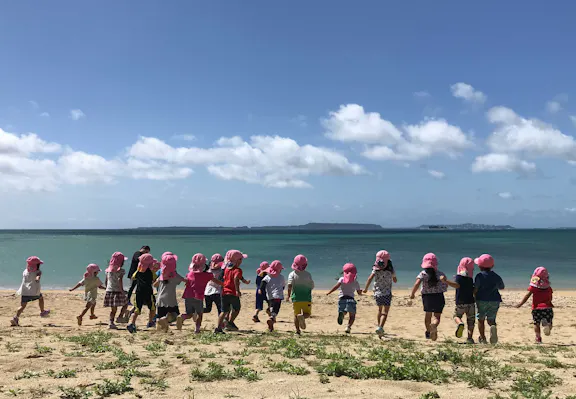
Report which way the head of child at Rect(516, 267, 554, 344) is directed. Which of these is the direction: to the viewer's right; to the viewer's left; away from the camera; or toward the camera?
away from the camera

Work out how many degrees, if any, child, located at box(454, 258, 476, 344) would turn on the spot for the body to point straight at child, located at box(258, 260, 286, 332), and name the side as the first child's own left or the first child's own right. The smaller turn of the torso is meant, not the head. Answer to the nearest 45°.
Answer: approximately 90° to the first child's own left

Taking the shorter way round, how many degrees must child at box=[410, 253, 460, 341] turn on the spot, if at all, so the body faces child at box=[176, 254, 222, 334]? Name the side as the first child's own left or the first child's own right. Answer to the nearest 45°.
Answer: approximately 90° to the first child's own left

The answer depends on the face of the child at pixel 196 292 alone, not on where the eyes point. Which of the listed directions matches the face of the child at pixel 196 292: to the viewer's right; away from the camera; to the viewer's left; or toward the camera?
away from the camera

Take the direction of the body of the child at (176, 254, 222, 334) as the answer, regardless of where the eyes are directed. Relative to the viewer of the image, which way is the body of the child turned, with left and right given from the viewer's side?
facing away from the viewer and to the right of the viewer

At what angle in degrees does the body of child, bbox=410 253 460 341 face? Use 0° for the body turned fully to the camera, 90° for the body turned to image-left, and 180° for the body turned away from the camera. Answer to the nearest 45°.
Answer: approximately 180°

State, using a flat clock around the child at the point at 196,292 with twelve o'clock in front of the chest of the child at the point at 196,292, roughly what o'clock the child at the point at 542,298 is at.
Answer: the child at the point at 542,298 is roughly at 2 o'clock from the child at the point at 196,292.

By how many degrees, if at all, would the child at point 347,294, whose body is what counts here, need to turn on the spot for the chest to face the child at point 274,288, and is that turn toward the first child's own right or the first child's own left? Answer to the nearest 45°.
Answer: approximately 90° to the first child's own left

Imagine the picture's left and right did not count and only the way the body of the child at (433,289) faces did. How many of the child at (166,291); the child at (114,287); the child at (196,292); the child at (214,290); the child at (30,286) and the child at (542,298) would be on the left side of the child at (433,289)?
5

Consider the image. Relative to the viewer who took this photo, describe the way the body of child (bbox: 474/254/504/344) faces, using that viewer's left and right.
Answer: facing away from the viewer

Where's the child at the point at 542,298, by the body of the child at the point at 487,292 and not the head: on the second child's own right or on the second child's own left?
on the second child's own right
